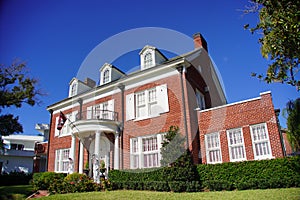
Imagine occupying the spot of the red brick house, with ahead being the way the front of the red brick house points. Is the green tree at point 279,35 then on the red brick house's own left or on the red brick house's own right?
on the red brick house's own left

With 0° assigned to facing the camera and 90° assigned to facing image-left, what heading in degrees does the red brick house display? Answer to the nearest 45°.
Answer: approximately 45°

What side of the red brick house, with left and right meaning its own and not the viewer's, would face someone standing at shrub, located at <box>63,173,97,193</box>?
front

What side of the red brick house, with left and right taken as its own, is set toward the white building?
right

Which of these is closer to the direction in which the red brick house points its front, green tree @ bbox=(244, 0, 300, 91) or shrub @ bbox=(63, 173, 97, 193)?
the shrub

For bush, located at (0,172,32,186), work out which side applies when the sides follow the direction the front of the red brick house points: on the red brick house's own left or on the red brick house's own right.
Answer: on the red brick house's own right

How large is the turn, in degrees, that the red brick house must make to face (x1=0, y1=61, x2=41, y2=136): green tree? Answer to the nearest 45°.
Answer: approximately 45° to its right

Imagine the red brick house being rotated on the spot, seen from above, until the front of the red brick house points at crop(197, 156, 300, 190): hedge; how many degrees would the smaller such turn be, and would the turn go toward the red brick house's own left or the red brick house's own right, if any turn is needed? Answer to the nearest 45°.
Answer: approximately 90° to the red brick house's own left
